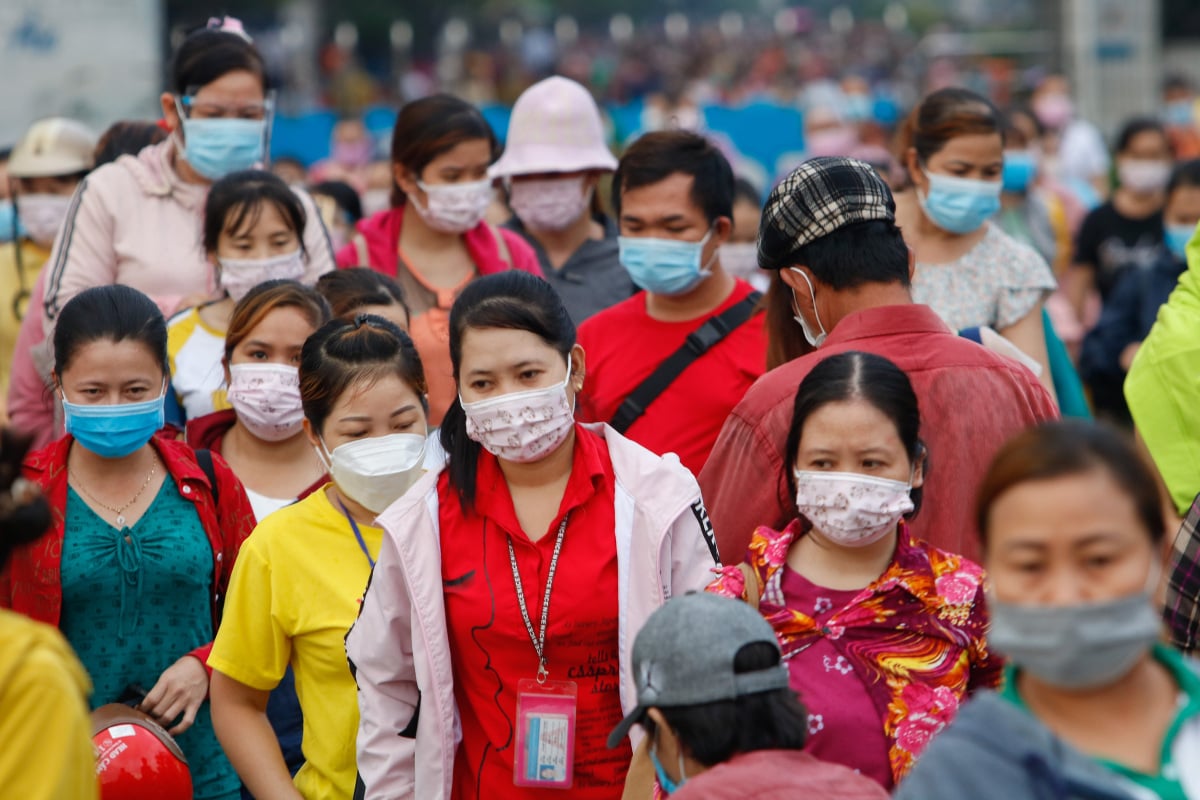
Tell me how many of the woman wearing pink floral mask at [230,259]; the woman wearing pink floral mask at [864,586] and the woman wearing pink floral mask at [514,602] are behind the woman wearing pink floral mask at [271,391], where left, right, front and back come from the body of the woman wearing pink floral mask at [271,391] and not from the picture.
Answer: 1

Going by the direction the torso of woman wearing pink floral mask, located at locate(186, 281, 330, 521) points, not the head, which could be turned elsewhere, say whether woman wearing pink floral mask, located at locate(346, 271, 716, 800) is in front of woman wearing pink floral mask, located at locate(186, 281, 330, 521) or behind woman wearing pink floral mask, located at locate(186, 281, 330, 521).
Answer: in front

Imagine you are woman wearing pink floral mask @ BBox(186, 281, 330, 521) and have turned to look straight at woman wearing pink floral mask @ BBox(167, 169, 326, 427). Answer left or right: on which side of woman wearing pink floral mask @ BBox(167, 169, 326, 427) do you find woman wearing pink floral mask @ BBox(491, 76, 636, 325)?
right

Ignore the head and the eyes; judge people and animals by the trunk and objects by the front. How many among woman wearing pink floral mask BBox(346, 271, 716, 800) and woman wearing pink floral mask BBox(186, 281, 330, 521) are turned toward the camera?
2

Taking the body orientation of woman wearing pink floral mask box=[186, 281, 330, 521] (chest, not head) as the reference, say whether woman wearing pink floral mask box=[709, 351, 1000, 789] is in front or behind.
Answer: in front

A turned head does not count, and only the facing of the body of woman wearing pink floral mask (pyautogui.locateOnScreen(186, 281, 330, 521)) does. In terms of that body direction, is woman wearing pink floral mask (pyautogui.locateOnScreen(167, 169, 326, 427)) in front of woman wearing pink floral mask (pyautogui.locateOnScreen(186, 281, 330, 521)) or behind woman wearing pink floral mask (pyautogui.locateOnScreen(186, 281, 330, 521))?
behind

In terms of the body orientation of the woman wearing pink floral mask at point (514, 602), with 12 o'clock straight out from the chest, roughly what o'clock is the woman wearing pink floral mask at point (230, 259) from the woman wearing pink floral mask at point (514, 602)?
the woman wearing pink floral mask at point (230, 259) is roughly at 5 o'clock from the woman wearing pink floral mask at point (514, 602).

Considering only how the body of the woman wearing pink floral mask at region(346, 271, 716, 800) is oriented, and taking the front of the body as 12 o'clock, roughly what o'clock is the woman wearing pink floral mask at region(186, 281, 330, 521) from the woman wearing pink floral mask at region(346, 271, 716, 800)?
the woman wearing pink floral mask at region(186, 281, 330, 521) is roughly at 5 o'clock from the woman wearing pink floral mask at region(346, 271, 716, 800).

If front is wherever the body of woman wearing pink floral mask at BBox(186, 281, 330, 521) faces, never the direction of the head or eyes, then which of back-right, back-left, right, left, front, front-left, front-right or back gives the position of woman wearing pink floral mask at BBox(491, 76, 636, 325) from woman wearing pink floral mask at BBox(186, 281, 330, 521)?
back-left
